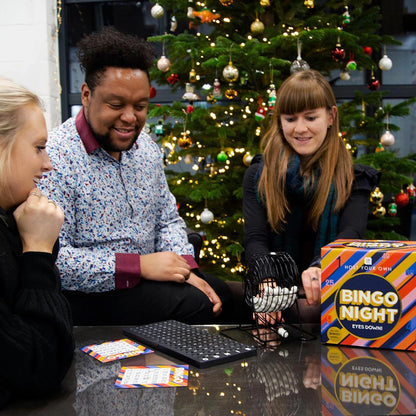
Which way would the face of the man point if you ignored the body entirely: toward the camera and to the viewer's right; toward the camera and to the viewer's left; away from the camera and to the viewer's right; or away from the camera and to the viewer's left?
toward the camera and to the viewer's right

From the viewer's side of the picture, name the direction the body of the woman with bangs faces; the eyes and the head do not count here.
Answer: toward the camera

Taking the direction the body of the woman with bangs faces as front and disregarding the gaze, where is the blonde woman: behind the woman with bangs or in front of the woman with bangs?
in front

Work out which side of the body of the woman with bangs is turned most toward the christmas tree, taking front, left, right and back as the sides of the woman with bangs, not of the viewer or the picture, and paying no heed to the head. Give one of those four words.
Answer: back

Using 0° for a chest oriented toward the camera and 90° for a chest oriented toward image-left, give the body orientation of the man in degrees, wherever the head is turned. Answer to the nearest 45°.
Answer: approximately 315°

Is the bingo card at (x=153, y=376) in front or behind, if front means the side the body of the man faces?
in front

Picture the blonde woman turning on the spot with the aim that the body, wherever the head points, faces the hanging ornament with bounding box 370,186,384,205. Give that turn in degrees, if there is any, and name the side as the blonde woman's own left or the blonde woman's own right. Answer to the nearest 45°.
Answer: approximately 45° to the blonde woman's own left

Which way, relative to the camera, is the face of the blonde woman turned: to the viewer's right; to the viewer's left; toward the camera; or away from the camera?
to the viewer's right

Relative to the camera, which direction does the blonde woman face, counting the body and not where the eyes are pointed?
to the viewer's right

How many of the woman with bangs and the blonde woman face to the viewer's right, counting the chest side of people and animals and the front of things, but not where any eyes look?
1

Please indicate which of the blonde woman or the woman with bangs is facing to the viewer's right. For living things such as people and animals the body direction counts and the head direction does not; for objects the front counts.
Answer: the blonde woman

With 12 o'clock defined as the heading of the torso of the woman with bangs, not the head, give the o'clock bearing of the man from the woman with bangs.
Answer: The man is roughly at 2 o'clock from the woman with bangs.
